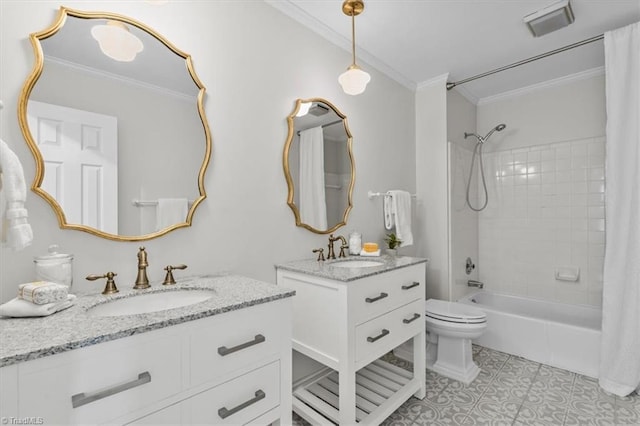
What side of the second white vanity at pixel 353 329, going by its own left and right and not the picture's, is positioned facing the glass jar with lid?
right

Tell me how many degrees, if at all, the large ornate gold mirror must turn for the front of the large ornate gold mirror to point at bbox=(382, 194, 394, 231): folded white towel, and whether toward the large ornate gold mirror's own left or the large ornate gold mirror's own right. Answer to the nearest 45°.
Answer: approximately 45° to the large ornate gold mirror's own left

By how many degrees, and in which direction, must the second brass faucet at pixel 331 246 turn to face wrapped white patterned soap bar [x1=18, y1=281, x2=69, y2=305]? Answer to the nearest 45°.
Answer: approximately 90° to its right

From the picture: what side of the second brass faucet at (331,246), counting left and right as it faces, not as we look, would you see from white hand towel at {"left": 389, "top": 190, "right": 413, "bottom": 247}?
left

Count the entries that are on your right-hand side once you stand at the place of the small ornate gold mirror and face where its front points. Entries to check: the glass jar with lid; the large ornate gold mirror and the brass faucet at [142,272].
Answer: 3

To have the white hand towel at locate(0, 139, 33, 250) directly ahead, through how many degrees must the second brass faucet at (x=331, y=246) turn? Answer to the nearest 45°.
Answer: approximately 90° to its right

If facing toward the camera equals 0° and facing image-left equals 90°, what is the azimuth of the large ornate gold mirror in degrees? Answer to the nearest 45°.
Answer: approximately 315°
